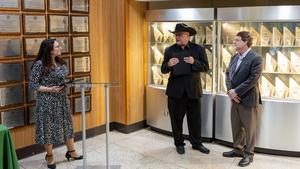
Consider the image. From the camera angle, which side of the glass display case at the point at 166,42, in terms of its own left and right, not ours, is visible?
front

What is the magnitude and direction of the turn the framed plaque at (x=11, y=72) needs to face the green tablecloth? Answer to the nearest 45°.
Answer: approximately 45° to its right

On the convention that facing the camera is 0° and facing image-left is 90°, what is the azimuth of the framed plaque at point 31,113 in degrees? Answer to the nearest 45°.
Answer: approximately 315°

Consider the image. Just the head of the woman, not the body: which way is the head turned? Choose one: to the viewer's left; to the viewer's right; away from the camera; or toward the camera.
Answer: to the viewer's right

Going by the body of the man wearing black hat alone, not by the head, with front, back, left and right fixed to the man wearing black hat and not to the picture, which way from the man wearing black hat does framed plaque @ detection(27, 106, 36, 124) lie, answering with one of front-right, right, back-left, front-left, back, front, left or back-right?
right

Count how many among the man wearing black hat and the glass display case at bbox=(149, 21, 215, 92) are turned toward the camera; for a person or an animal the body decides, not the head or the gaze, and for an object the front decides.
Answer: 2

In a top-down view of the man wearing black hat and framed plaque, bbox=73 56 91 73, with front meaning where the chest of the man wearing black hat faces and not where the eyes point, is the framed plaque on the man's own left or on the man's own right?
on the man's own right

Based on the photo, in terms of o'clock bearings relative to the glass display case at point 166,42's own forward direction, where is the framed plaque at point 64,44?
The framed plaque is roughly at 2 o'clock from the glass display case.

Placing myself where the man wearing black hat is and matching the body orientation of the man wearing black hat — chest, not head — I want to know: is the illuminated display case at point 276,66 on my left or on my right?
on my left

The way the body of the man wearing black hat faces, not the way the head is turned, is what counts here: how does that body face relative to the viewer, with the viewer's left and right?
facing the viewer

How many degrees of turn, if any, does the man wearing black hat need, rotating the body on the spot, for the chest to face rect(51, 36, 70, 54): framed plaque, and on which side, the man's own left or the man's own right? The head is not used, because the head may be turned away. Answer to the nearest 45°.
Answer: approximately 90° to the man's own right
